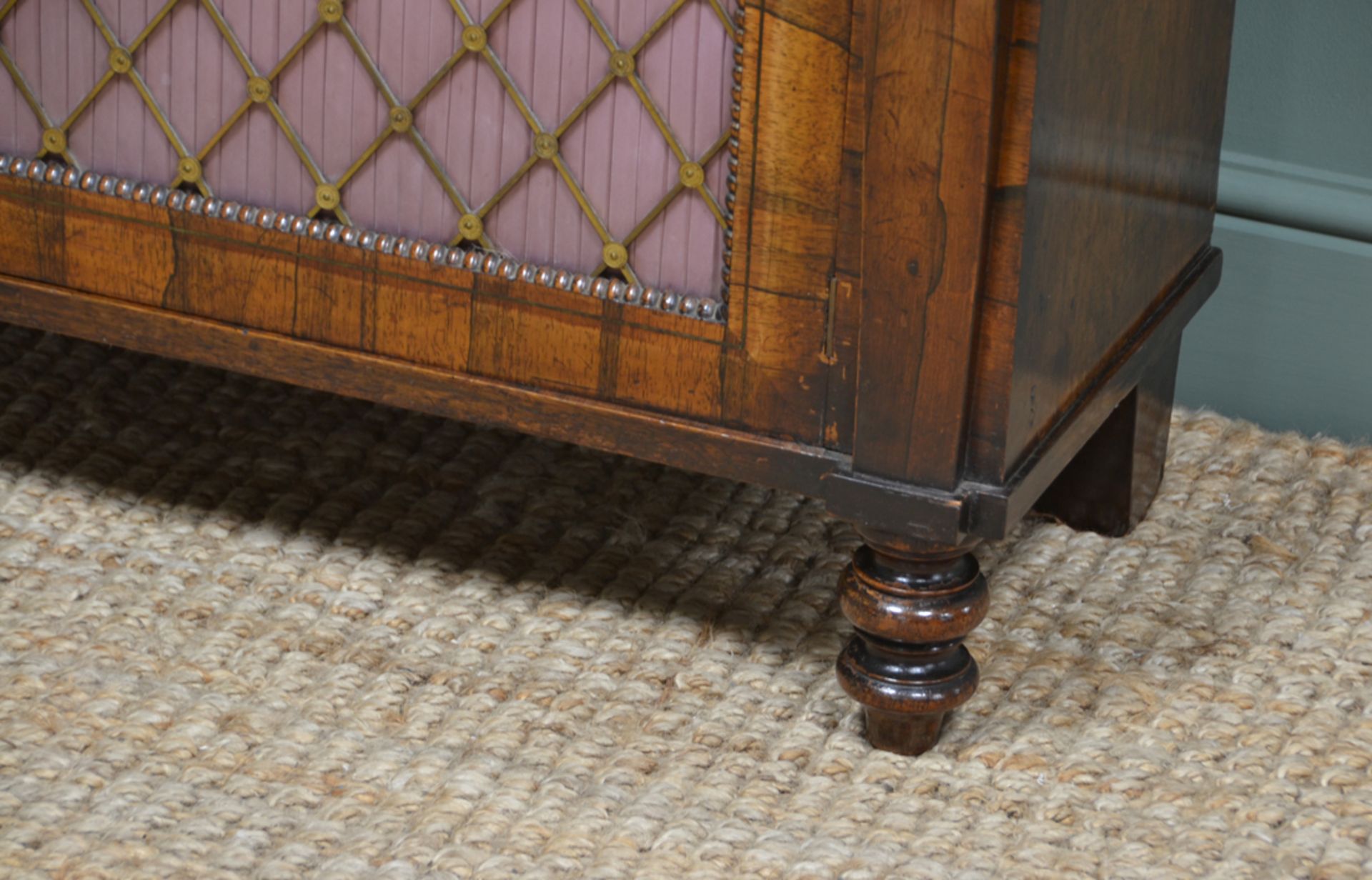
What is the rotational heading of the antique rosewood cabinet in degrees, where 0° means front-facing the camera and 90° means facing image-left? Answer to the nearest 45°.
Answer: approximately 45°
